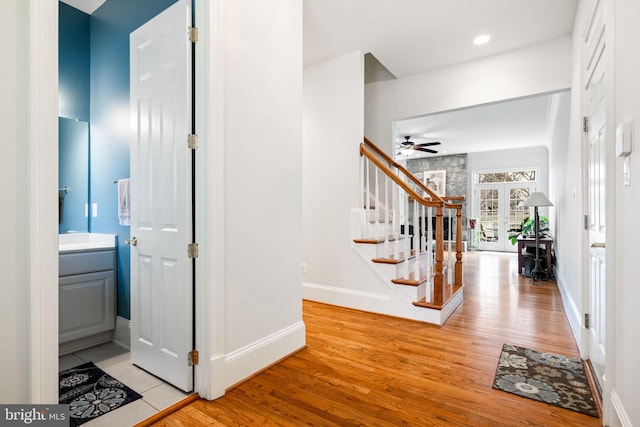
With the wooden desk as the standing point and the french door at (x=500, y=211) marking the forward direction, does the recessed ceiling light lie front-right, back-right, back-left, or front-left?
back-left

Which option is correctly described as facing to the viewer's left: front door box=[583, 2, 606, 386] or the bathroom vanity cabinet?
the front door

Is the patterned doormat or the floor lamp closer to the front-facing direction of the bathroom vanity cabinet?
the patterned doormat

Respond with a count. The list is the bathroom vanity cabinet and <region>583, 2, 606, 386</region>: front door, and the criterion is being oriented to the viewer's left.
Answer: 1

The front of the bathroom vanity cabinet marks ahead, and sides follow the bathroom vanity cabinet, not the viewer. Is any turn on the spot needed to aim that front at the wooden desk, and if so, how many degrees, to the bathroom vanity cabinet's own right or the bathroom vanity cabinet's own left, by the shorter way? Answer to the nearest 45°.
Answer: approximately 45° to the bathroom vanity cabinet's own left

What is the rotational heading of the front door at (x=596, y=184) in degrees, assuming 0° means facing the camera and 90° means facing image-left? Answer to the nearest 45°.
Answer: approximately 90°

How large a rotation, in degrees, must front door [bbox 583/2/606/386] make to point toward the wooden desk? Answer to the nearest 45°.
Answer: approximately 90° to its right
